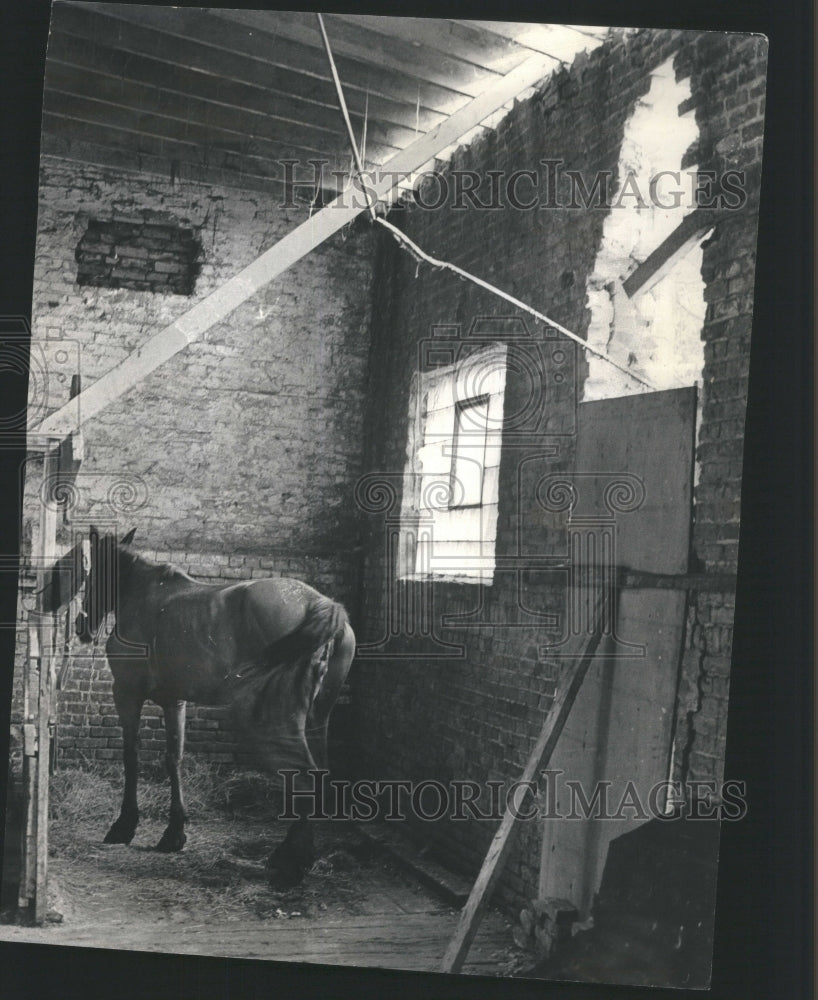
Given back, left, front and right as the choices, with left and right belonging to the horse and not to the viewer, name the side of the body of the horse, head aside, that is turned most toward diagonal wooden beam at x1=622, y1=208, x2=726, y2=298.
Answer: back

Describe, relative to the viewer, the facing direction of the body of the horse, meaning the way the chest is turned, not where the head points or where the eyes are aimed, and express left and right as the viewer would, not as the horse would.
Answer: facing away from the viewer and to the left of the viewer
